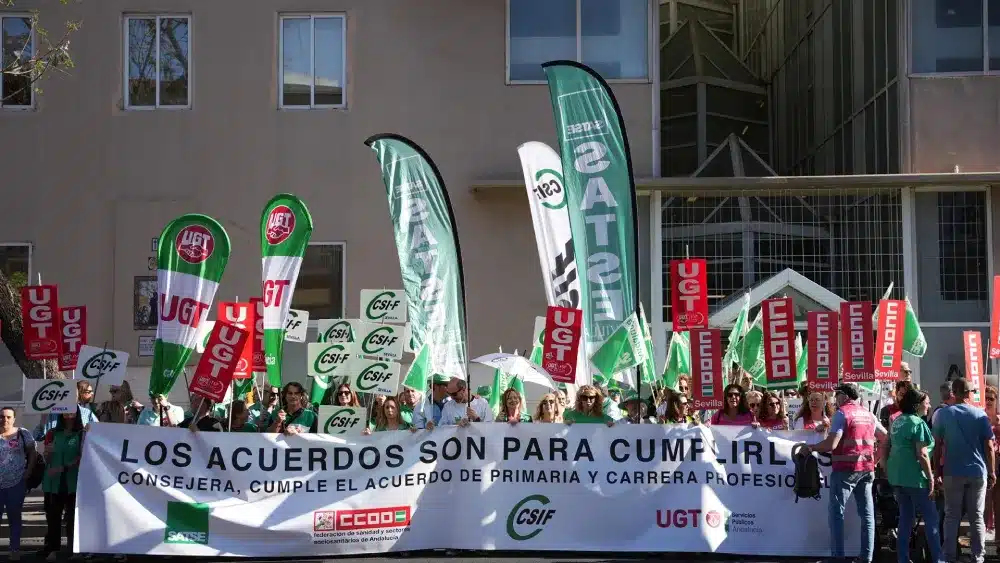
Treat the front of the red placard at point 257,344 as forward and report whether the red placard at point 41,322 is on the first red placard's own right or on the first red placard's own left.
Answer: on the first red placard's own right

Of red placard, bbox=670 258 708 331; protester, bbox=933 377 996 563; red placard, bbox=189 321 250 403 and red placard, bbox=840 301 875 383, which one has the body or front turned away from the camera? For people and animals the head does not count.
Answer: the protester

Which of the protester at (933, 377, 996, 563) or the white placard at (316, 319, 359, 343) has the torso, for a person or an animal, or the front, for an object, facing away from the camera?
the protester

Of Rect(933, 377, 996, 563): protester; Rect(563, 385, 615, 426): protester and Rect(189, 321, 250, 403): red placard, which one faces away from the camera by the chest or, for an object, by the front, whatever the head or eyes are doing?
Rect(933, 377, 996, 563): protester

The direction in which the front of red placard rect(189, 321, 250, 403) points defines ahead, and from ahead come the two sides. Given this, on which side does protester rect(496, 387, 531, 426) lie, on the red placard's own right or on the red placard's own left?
on the red placard's own left

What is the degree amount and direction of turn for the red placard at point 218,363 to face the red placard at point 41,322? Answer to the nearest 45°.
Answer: approximately 135° to its right

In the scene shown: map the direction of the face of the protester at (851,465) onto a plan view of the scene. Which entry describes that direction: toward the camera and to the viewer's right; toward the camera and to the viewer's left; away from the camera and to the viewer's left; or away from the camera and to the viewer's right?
away from the camera and to the viewer's left

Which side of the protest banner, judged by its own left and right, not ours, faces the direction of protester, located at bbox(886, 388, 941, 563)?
left
